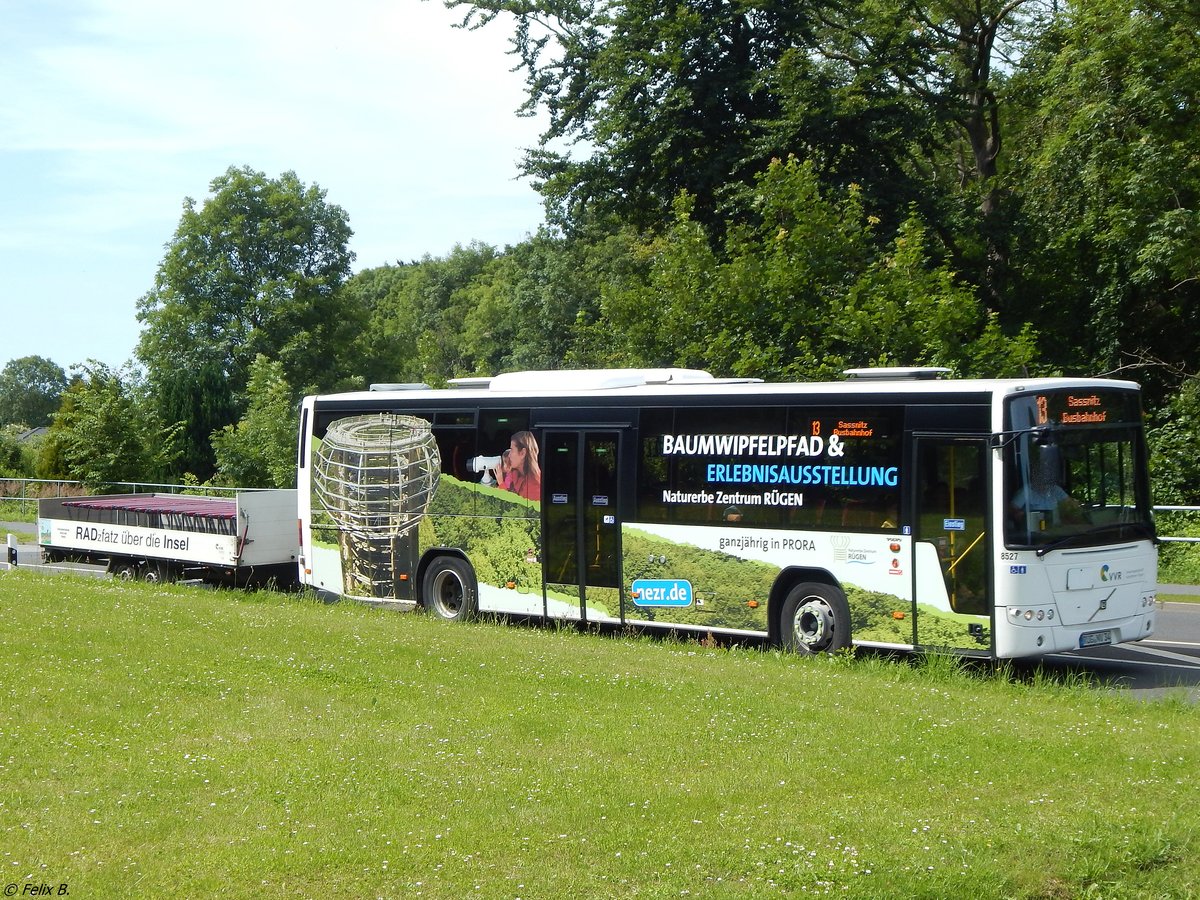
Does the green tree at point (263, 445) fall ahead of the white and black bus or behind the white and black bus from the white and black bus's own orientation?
behind

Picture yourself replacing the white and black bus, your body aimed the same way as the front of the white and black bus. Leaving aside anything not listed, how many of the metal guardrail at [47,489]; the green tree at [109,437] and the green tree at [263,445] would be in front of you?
0

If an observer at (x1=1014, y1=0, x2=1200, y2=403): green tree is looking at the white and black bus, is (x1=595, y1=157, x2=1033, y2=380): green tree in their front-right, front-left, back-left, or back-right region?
front-right

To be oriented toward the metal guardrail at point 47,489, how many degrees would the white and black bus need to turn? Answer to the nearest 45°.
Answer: approximately 180°

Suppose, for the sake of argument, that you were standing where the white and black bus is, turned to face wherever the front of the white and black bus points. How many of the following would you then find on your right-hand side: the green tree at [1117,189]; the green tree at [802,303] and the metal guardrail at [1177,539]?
0

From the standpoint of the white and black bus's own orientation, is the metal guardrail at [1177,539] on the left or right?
on its left

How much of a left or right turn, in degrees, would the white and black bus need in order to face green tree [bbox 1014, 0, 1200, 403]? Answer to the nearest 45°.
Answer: approximately 90° to its left

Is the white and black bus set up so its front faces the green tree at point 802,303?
no

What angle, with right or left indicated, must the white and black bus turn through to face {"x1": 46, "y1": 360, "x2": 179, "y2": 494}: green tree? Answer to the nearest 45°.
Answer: approximately 180°

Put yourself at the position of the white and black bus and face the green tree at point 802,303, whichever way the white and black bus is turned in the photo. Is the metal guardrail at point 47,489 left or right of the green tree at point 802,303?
left

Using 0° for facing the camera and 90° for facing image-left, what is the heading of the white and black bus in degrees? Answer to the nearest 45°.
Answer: approximately 315°

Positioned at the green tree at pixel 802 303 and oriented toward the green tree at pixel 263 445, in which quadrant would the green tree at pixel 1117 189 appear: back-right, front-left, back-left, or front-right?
back-right
